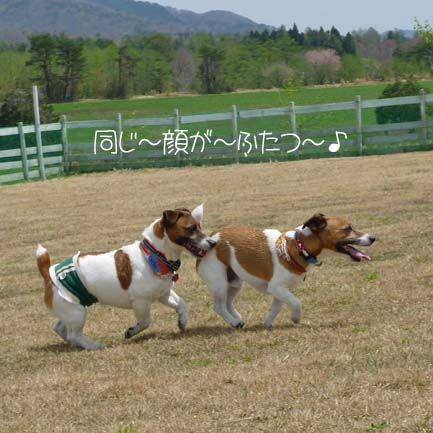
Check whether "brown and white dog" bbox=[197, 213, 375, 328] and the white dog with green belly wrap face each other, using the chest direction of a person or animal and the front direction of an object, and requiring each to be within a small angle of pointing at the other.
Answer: no

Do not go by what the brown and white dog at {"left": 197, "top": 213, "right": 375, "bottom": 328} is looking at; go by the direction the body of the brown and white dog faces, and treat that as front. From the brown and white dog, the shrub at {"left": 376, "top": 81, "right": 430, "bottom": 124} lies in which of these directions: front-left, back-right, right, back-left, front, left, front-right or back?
left

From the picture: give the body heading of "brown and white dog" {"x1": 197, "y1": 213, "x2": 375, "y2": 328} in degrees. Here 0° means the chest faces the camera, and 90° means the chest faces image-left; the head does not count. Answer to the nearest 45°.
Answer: approximately 270°

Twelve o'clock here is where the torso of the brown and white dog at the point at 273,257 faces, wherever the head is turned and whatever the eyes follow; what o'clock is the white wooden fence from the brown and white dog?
The white wooden fence is roughly at 9 o'clock from the brown and white dog.

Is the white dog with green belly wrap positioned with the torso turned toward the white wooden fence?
no

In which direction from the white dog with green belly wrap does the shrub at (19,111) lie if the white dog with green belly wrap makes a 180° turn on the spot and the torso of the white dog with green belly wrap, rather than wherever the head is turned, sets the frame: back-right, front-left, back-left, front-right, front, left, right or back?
right

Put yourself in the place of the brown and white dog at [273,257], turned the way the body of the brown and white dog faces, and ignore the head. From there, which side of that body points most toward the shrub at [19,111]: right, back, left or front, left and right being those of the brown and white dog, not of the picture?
left

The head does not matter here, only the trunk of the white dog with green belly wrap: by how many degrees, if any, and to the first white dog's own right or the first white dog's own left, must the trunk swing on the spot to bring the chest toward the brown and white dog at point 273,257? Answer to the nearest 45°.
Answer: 0° — it already faces it

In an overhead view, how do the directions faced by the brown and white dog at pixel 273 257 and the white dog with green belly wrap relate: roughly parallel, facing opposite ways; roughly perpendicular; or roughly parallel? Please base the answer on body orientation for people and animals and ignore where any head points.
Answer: roughly parallel

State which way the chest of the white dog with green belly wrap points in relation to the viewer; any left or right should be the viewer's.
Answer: facing to the right of the viewer

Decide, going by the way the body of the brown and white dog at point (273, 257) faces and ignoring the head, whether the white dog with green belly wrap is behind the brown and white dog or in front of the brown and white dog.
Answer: behind

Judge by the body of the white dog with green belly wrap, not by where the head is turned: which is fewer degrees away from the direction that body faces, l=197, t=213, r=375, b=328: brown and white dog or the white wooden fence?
the brown and white dog

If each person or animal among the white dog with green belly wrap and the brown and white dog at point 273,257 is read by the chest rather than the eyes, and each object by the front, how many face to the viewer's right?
2

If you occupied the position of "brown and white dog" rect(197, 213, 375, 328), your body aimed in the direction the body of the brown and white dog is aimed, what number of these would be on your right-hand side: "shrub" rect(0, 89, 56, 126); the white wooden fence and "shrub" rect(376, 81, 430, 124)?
0
